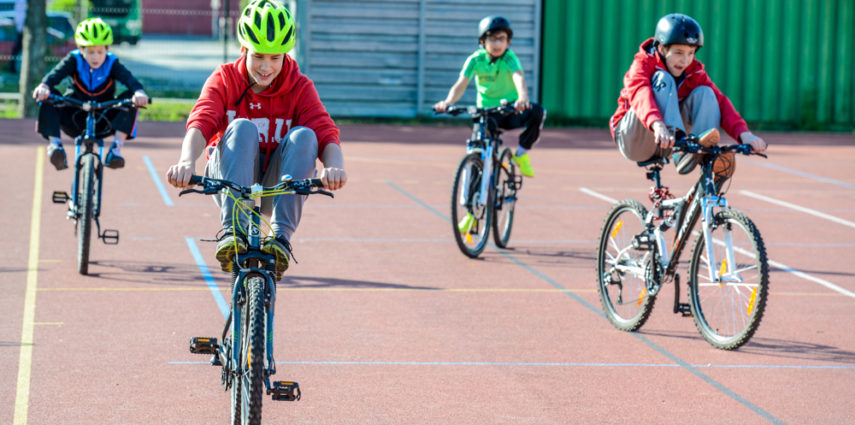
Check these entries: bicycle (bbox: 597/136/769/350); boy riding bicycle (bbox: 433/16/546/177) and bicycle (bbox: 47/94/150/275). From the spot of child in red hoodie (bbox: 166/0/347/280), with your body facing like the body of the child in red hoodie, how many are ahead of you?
0

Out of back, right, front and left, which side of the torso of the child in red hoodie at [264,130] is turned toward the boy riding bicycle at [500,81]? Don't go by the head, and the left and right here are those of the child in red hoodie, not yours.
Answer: back

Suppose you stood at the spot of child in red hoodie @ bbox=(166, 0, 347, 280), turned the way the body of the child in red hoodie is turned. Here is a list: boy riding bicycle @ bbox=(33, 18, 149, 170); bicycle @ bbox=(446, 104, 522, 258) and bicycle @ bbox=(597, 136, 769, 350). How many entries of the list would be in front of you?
0

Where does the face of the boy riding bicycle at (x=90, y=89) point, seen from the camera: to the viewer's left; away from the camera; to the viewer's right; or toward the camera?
toward the camera

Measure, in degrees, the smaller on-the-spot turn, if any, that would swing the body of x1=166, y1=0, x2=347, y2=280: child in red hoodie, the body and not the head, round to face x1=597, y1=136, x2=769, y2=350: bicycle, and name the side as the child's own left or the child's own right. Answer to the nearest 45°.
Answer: approximately 135° to the child's own left

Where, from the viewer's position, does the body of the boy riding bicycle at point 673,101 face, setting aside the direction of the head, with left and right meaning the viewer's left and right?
facing the viewer and to the right of the viewer

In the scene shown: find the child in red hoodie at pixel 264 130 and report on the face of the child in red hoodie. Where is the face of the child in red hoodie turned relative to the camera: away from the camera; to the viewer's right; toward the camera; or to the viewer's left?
toward the camera

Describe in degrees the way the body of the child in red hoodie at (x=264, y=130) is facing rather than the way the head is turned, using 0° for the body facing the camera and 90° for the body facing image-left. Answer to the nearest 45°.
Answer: approximately 0°

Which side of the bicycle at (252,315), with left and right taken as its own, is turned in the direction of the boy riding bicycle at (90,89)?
back

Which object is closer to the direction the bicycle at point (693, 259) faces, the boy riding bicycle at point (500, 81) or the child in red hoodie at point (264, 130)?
the child in red hoodie

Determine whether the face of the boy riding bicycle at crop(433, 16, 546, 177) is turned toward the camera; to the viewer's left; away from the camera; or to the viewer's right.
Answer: toward the camera

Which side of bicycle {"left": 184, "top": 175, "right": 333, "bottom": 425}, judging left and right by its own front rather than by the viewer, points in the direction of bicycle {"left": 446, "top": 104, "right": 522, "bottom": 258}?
back

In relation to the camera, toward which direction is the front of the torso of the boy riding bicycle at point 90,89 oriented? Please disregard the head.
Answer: toward the camera

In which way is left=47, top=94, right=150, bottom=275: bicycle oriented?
toward the camera
